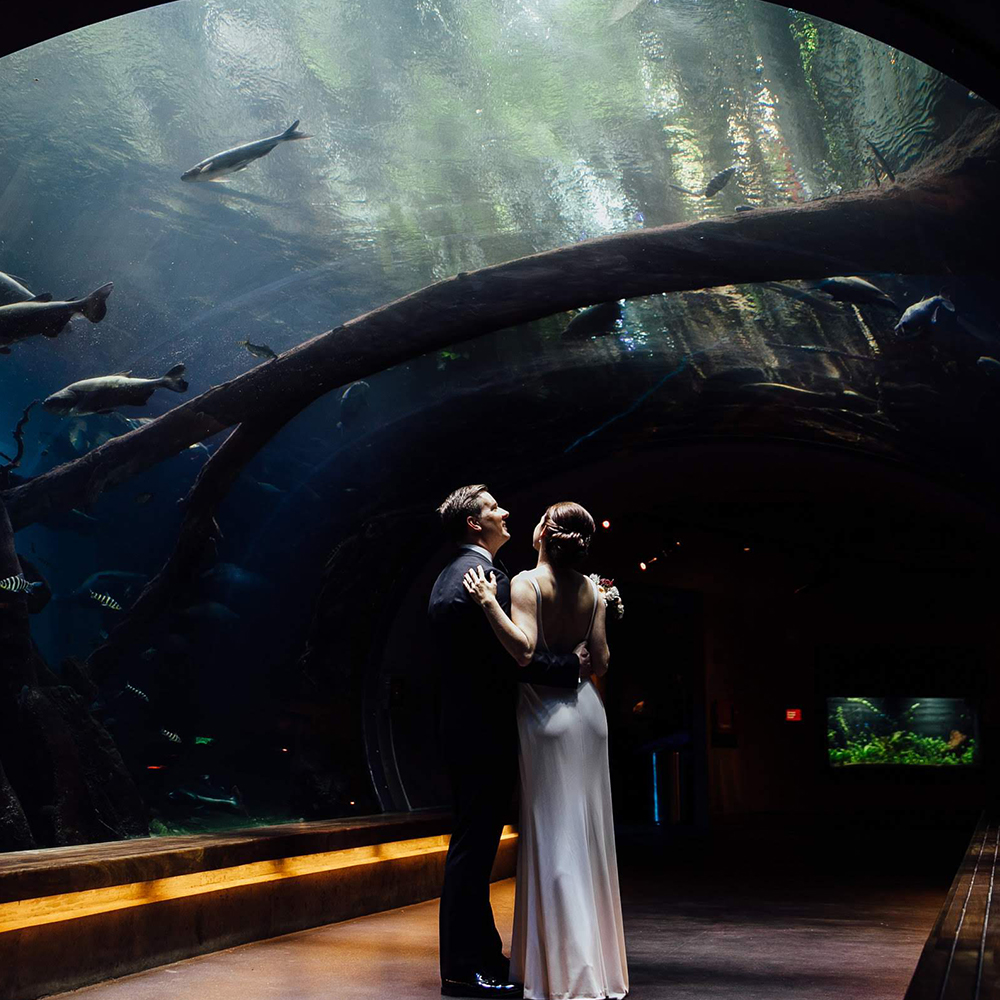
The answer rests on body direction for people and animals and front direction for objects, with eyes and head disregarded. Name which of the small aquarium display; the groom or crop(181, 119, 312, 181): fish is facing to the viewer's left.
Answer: the fish

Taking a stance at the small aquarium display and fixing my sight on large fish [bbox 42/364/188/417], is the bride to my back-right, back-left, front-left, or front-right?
front-left

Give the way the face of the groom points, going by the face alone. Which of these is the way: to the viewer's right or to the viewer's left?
to the viewer's right

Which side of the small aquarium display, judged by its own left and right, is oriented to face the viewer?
front

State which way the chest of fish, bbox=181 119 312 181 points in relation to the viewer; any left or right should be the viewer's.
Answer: facing to the left of the viewer

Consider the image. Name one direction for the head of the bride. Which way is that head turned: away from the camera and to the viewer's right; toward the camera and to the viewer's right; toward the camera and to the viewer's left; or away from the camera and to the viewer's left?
away from the camera and to the viewer's left

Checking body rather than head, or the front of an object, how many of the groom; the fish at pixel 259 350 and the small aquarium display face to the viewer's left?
0

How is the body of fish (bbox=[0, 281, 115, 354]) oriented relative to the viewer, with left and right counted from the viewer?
facing to the left of the viewer

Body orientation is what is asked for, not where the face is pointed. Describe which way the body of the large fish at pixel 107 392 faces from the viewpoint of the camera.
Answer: to the viewer's left

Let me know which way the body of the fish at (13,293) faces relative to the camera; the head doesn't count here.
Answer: to the viewer's left

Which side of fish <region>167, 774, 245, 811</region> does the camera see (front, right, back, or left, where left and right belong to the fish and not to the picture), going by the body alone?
left

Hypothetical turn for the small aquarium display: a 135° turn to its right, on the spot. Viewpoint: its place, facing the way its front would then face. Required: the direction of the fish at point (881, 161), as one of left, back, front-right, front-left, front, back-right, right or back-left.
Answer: back-left

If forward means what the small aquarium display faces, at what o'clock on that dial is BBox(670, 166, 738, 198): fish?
The fish is roughly at 12 o'clock from the small aquarium display.

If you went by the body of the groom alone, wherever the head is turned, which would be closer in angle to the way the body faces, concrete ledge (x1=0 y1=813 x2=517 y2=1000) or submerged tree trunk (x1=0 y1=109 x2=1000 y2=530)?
the submerged tree trunk
